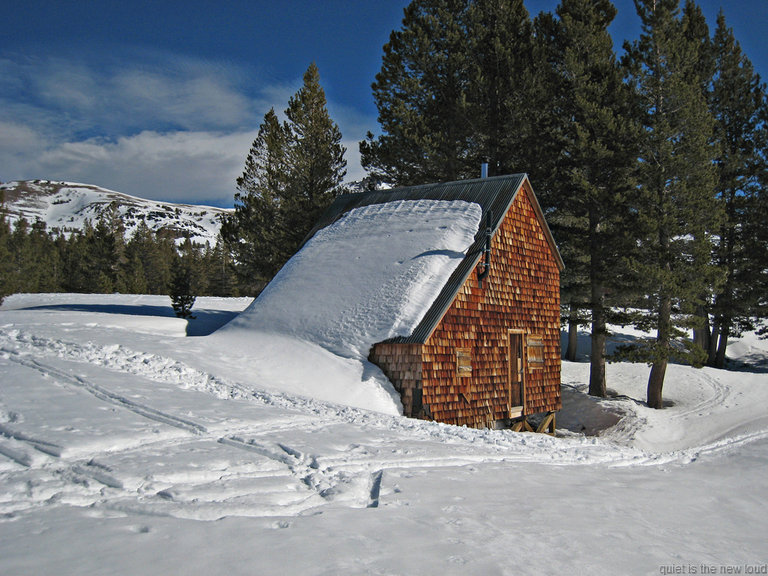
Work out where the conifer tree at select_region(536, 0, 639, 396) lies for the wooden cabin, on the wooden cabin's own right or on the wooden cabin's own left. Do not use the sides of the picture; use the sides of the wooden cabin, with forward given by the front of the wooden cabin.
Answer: on the wooden cabin's own left

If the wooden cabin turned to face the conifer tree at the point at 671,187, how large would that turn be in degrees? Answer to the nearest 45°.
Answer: approximately 90° to its left

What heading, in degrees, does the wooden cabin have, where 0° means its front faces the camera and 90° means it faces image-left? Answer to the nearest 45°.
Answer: approximately 315°

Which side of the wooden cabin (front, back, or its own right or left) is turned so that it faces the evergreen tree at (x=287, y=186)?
back

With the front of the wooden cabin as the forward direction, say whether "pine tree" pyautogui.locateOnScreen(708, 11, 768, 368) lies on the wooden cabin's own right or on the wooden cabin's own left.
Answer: on the wooden cabin's own left

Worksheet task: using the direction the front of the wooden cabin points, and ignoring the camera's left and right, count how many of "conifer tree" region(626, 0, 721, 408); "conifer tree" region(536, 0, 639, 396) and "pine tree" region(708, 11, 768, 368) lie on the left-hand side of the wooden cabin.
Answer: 3
